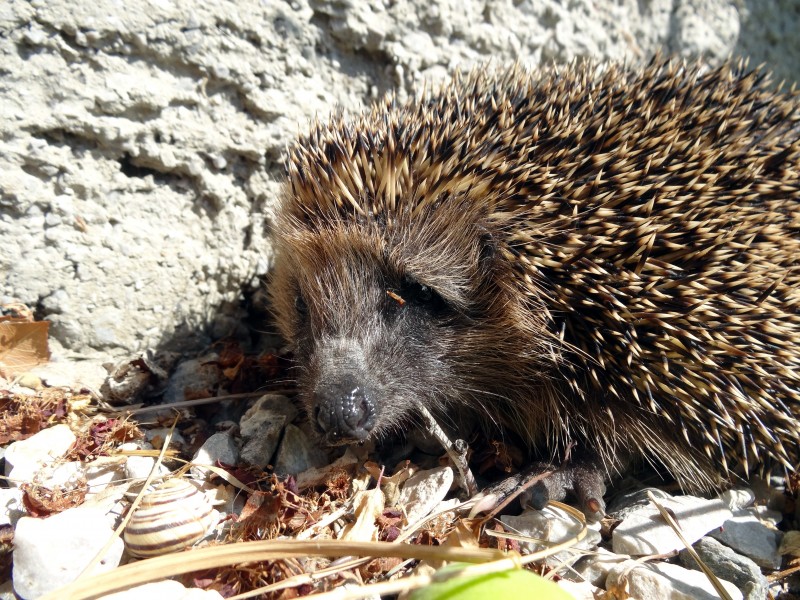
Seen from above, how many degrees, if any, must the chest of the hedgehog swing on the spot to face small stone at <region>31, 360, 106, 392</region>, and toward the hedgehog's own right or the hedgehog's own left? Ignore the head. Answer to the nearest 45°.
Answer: approximately 45° to the hedgehog's own right

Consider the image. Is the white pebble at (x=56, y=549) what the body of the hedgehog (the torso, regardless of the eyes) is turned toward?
yes

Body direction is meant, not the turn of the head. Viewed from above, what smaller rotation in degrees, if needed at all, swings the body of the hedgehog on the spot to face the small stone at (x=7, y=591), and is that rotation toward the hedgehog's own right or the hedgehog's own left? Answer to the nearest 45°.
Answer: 0° — it already faces it

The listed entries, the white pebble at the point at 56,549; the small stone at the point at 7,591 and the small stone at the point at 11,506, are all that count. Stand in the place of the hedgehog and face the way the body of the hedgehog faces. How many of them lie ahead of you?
3

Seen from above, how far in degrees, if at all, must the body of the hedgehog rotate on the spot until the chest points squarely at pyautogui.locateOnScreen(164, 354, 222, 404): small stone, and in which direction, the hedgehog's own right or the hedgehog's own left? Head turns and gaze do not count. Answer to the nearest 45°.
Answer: approximately 45° to the hedgehog's own right

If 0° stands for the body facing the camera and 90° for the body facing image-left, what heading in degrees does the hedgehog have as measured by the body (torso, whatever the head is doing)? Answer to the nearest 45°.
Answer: approximately 45°
